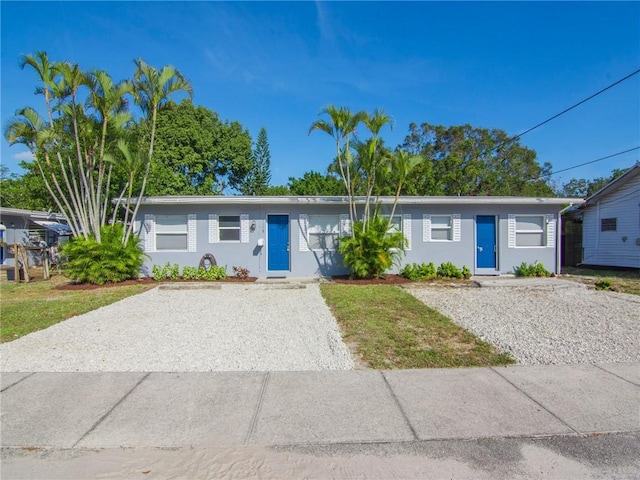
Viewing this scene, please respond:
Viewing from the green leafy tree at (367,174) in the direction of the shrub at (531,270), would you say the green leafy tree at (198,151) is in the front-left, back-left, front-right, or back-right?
back-left

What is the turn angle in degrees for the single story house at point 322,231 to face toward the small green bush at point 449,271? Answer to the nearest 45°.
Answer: approximately 90° to its left

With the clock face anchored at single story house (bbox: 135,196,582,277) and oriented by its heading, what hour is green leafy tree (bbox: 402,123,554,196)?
The green leafy tree is roughly at 7 o'clock from the single story house.

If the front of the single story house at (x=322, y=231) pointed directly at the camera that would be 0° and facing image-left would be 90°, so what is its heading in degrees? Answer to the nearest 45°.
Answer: approximately 0°

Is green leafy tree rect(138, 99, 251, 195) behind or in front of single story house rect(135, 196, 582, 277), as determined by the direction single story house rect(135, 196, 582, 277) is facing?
behind

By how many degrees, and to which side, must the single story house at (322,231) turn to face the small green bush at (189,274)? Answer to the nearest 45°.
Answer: approximately 90° to its right

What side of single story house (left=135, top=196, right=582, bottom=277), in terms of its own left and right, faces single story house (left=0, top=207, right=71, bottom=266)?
right

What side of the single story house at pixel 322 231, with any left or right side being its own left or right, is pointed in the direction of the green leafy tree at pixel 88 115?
right

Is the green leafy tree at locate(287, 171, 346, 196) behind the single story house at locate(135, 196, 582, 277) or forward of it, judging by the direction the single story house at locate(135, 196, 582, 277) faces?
behind
